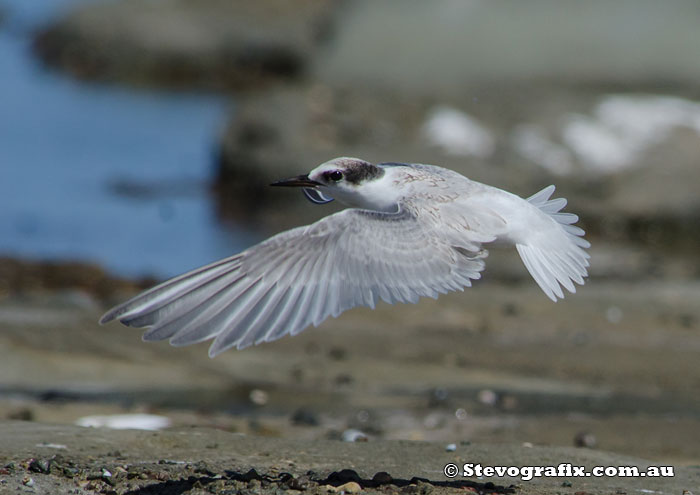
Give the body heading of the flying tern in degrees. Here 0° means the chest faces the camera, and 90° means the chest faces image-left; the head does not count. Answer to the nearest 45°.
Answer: approximately 90°

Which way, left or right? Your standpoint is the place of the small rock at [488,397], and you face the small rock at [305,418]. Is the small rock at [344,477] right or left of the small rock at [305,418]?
left
